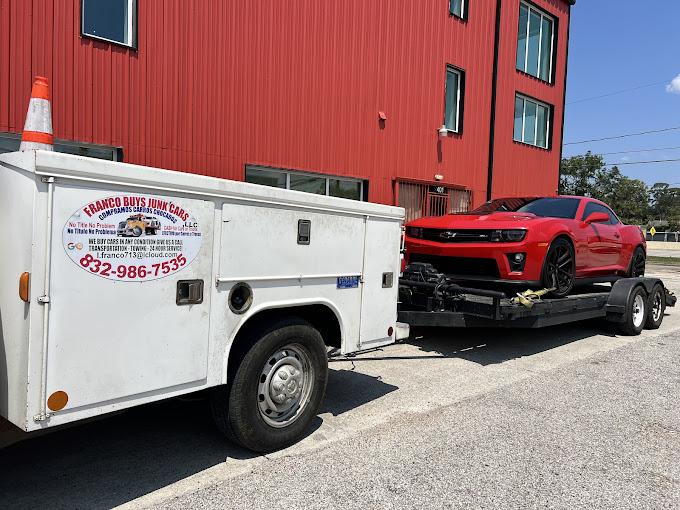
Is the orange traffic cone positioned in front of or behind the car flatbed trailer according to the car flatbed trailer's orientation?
in front

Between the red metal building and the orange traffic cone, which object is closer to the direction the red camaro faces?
the orange traffic cone

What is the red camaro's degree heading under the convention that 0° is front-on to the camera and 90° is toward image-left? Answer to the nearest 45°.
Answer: approximately 45°

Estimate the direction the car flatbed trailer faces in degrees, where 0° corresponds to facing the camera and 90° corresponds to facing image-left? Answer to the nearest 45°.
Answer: approximately 45°

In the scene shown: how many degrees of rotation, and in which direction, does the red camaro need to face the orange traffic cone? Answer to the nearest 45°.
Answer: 0° — it already faces it

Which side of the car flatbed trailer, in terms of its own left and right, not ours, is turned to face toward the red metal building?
right
